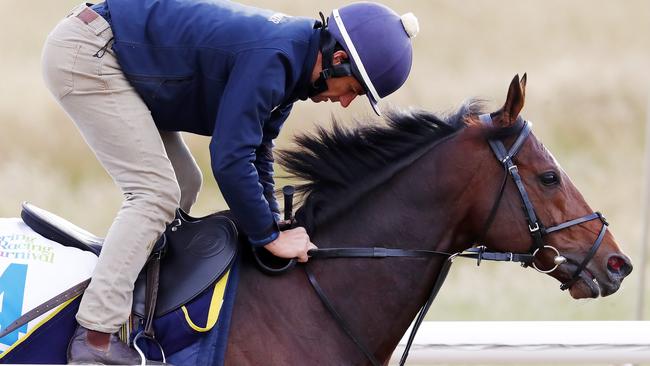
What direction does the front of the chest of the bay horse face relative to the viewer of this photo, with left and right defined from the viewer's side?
facing to the right of the viewer
